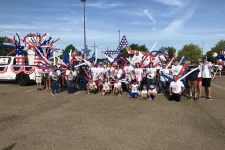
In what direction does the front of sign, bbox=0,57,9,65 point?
toward the camera

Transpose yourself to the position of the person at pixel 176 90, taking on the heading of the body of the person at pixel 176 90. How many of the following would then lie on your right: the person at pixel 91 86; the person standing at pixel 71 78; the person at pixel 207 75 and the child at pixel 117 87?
3

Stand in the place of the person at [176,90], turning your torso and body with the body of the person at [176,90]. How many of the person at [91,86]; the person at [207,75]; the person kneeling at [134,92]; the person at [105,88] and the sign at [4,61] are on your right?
4

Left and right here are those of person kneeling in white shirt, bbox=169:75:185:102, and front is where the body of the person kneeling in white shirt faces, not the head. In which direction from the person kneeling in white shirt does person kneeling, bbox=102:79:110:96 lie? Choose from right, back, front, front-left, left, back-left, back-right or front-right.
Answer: right

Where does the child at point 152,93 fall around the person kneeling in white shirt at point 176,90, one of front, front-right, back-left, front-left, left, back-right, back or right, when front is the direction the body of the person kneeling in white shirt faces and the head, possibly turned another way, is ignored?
right

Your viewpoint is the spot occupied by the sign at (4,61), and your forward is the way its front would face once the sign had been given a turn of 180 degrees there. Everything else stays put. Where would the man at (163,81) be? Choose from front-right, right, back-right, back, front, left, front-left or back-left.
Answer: back-right

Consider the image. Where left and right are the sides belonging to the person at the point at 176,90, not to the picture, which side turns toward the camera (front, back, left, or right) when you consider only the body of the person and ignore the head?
front

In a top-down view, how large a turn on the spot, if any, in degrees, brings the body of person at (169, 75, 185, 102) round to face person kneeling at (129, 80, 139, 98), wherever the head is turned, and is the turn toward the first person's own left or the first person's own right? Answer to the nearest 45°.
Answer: approximately 90° to the first person's own right

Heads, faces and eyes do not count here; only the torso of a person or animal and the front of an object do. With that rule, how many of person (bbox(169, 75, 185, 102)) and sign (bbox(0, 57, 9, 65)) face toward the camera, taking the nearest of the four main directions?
2

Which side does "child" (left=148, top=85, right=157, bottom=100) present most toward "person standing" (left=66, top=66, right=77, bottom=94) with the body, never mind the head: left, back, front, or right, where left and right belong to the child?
right

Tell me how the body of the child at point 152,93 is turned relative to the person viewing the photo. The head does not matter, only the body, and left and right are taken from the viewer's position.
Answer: facing the viewer

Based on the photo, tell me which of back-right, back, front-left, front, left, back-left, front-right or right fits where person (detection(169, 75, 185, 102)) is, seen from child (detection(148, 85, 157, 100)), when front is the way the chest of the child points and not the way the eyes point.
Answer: left

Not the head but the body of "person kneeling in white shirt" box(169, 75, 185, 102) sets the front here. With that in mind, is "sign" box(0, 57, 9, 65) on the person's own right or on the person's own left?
on the person's own right

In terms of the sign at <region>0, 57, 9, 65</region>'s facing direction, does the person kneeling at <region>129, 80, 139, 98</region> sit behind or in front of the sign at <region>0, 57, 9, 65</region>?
in front

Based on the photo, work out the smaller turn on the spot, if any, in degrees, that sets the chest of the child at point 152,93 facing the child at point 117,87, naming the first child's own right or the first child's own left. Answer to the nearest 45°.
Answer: approximately 135° to the first child's own right

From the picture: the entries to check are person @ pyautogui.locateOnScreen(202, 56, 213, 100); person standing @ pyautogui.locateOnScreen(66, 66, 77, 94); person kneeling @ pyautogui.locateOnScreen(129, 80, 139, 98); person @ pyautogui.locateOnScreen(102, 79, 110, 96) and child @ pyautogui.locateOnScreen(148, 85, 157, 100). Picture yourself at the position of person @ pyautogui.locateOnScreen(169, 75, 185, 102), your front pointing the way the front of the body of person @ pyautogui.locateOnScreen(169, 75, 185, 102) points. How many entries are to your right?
4

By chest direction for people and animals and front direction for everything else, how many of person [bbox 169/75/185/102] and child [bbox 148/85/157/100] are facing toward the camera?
2

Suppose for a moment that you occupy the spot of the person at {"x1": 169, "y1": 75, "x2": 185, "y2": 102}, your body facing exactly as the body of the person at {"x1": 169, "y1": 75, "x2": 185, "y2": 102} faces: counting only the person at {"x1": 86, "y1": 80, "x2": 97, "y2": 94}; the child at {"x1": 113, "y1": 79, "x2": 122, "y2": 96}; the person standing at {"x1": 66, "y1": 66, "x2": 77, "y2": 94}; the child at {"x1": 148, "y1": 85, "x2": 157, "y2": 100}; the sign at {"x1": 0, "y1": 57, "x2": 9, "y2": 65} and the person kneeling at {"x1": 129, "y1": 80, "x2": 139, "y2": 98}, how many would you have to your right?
6
